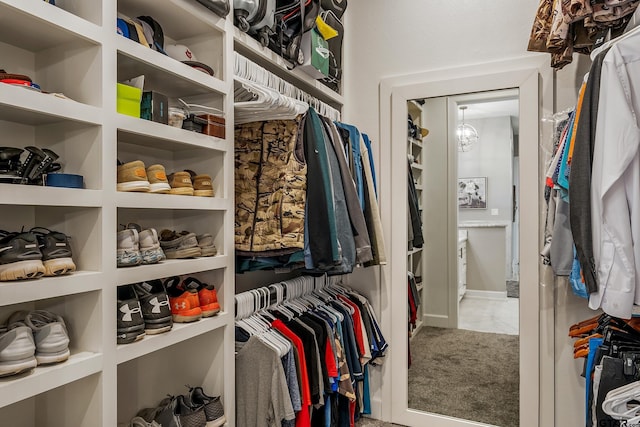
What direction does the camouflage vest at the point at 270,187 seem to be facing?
toward the camera

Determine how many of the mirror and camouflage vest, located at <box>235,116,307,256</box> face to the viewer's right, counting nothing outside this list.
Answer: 0

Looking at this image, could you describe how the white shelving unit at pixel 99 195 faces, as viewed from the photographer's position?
facing the viewer and to the right of the viewer

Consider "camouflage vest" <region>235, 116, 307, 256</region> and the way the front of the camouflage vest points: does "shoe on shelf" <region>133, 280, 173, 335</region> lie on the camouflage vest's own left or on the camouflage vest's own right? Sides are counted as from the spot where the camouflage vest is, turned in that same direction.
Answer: on the camouflage vest's own right

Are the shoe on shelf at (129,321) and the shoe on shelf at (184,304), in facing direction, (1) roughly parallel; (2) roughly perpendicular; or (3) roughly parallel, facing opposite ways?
roughly parallel

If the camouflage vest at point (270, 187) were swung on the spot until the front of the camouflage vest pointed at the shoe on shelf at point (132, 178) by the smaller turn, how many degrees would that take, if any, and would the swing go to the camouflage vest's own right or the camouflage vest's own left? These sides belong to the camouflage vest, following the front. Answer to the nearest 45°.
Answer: approximately 45° to the camouflage vest's own right

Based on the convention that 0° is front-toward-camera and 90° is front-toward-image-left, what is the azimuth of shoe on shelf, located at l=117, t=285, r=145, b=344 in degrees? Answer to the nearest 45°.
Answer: approximately 315°

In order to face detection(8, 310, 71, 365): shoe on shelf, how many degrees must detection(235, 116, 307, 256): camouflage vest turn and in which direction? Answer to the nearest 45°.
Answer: approximately 45° to its right

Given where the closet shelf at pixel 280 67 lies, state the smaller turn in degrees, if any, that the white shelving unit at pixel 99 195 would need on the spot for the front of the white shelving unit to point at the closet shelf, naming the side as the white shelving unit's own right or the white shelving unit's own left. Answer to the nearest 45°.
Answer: approximately 90° to the white shelving unit's own left

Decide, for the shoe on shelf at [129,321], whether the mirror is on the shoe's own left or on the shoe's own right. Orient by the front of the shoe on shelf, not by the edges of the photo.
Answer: on the shoe's own left

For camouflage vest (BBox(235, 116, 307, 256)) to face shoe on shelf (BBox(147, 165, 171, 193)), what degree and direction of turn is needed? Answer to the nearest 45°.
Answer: approximately 45° to its right
